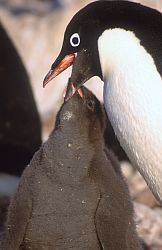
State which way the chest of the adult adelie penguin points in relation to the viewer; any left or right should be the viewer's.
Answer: facing to the left of the viewer
